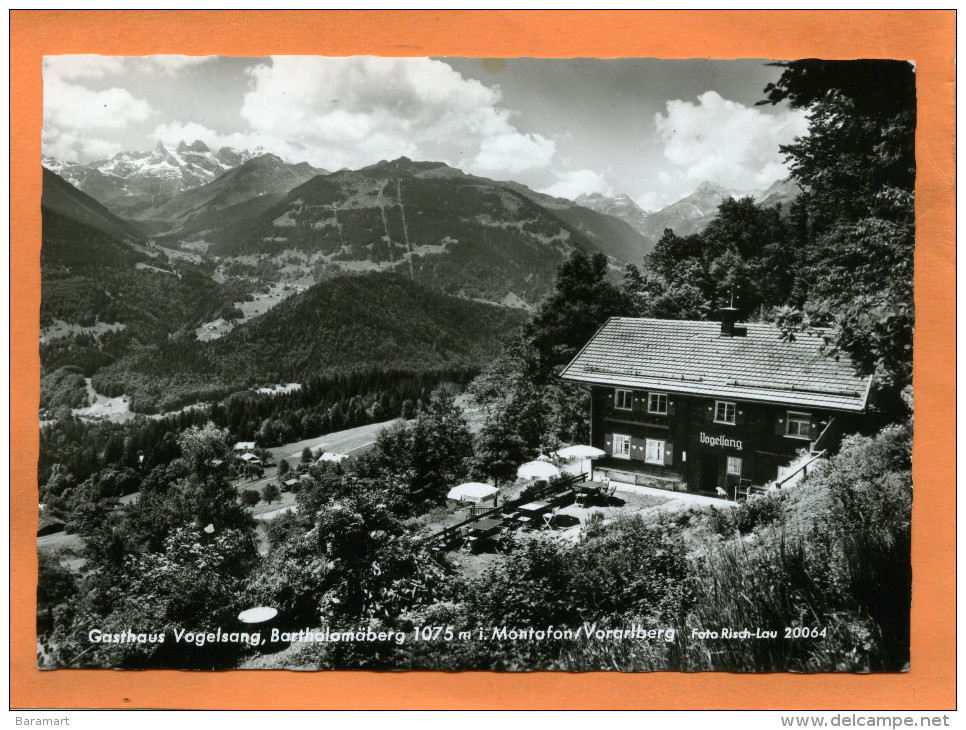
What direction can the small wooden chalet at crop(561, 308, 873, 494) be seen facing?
toward the camera

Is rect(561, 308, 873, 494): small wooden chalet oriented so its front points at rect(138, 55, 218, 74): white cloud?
no
